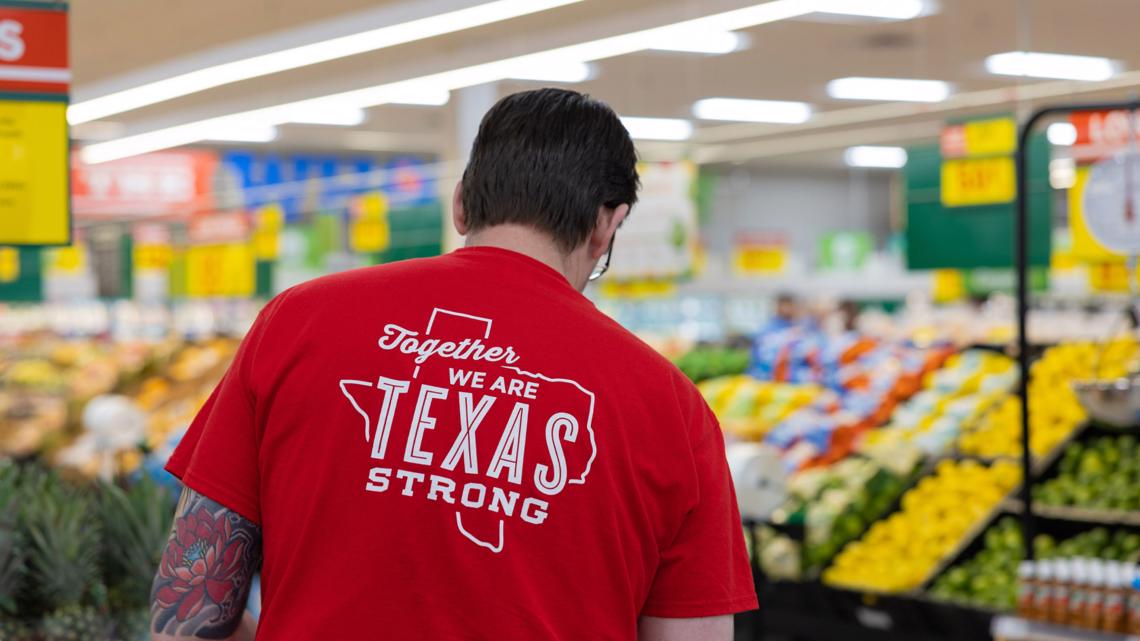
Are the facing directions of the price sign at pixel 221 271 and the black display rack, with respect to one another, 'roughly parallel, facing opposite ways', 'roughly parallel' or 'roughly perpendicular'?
roughly perpendicular

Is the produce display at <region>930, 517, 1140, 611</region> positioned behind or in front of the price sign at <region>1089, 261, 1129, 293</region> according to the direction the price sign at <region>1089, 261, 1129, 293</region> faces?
in front

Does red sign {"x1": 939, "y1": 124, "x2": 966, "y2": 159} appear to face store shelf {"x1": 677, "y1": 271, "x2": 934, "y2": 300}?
no

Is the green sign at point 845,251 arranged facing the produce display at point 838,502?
yes

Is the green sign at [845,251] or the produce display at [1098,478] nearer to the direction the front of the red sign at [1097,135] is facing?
the produce display

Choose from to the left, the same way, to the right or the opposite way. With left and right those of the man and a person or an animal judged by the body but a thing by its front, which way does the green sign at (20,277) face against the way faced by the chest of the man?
the opposite way

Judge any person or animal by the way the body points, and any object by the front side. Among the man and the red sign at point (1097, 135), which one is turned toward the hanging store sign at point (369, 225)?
the man

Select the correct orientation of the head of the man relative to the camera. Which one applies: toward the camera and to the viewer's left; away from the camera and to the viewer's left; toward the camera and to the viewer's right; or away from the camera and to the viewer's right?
away from the camera and to the viewer's right

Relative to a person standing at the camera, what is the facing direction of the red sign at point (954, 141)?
facing the viewer

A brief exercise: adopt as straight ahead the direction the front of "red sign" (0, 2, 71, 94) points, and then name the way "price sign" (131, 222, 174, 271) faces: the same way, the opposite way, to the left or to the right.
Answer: the same way

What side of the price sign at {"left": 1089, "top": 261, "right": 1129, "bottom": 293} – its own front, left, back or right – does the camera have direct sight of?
front

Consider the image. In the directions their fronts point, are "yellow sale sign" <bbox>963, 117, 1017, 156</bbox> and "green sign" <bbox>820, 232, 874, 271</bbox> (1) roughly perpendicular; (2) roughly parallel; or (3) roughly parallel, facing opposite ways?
roughly parallel

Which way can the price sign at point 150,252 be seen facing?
toward the camera

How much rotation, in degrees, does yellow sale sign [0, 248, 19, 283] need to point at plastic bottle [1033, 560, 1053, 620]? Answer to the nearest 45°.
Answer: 0° — it already faces it

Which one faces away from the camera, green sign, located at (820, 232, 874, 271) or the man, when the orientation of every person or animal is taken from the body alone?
the man
